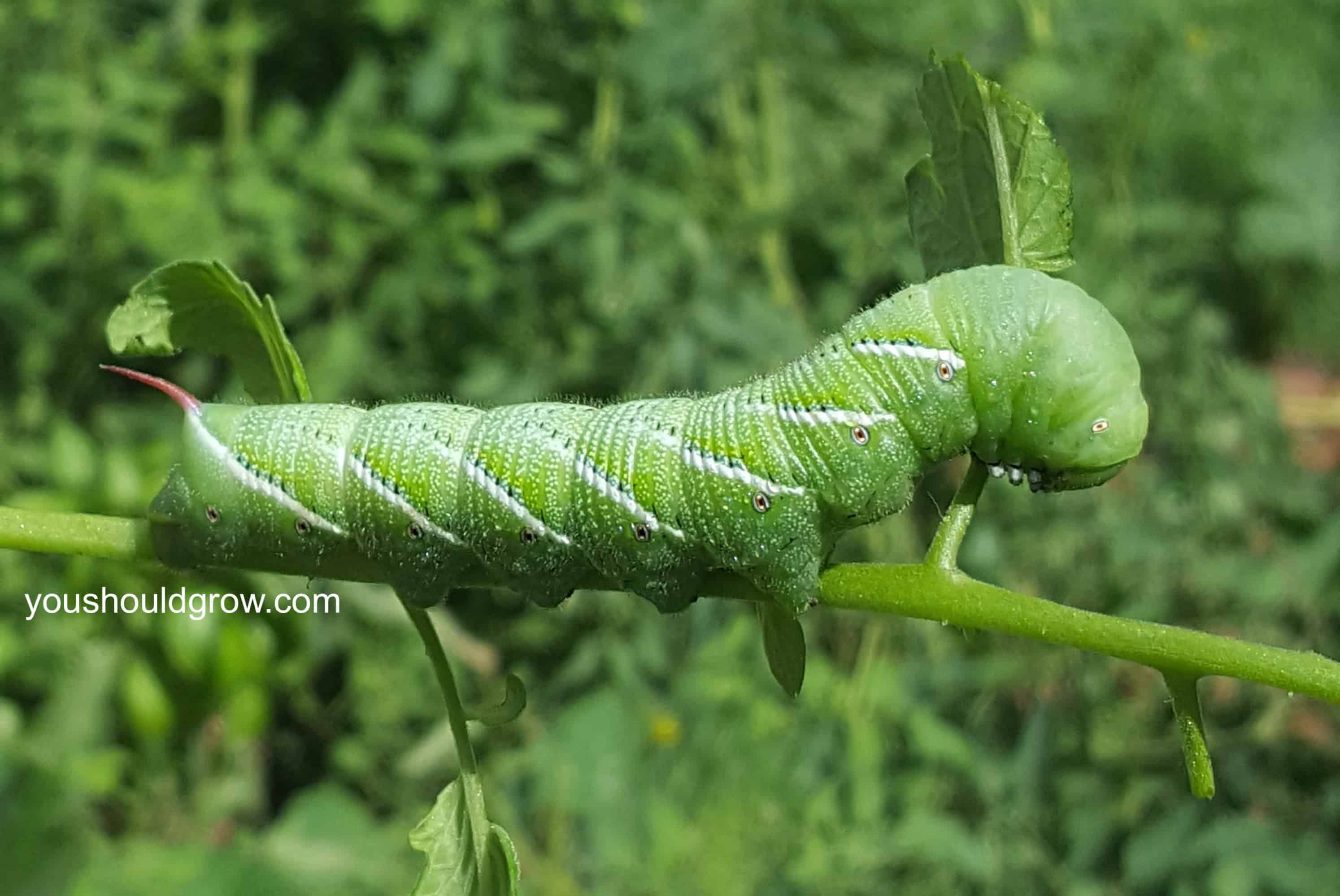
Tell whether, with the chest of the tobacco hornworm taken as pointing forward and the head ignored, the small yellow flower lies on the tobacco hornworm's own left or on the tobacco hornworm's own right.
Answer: on the tobacco hornworm's own left

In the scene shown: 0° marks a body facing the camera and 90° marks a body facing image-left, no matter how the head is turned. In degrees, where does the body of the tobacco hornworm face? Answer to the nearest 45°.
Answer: approximately 270°
